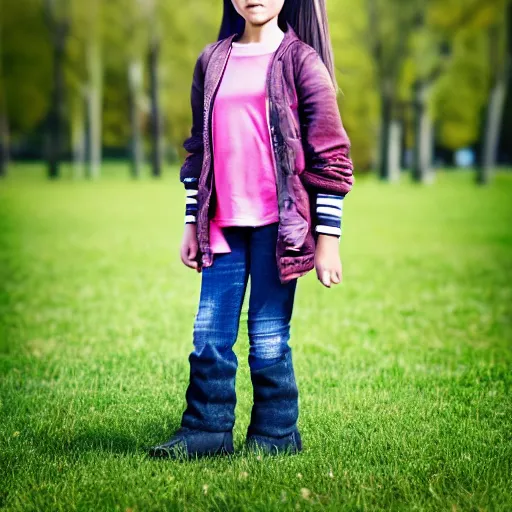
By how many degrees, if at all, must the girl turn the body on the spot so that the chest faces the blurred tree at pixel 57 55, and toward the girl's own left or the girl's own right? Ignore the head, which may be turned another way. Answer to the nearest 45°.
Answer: approximately 135° to the girl's own right

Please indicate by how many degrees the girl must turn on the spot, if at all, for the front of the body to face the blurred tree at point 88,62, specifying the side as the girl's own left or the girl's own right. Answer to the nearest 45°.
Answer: approximately 135° to the girl's own right

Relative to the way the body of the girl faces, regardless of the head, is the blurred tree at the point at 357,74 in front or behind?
behind

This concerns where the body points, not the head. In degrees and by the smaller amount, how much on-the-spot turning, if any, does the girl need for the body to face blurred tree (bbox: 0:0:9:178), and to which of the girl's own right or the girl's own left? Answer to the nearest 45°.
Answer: approximately 135° to the girl's own right

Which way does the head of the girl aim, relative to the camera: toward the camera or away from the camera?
toward the camera

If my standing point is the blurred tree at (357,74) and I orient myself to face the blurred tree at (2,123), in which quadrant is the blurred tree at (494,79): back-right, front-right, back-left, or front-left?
back-left

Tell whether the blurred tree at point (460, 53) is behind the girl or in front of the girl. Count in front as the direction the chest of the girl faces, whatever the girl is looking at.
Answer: behind

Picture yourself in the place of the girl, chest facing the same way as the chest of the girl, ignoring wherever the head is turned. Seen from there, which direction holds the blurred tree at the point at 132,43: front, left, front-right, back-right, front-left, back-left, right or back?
back-right

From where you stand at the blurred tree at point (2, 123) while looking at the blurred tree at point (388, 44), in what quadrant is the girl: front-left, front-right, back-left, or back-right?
front-right

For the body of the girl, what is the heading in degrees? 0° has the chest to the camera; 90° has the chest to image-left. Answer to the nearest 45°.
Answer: approximately 45°

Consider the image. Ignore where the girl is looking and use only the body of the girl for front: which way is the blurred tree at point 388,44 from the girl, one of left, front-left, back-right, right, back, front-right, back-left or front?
back-right
